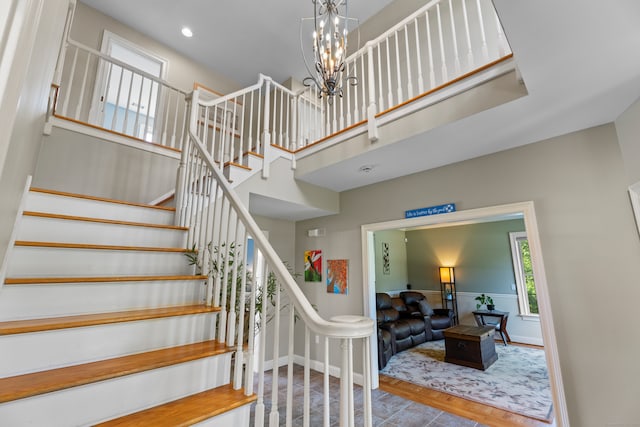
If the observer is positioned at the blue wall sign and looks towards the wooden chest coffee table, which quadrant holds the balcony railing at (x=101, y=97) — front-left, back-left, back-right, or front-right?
back-left

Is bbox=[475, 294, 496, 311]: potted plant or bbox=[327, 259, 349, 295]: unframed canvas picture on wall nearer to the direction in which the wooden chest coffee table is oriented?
the unframed canvas picture on wall

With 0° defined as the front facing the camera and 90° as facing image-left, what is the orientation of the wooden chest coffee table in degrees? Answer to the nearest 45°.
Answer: approximately 45°

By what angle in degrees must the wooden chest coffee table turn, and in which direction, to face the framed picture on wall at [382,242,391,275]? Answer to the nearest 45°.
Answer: approximately 90° to its right

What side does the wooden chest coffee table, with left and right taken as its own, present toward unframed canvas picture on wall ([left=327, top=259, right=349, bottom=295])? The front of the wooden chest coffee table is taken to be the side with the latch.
right

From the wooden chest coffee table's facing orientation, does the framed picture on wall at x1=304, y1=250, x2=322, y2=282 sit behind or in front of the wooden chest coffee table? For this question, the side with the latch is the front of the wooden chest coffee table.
in front

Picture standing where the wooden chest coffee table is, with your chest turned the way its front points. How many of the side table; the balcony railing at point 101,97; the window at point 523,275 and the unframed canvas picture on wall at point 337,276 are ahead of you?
2

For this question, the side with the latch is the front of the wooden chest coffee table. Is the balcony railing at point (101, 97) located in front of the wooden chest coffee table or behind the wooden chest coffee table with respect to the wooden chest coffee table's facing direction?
in front

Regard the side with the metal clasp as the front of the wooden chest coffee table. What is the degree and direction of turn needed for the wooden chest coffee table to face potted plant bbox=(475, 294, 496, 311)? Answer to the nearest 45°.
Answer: approximately 135° to its right

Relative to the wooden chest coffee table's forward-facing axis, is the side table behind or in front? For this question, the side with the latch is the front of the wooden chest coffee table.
behind
